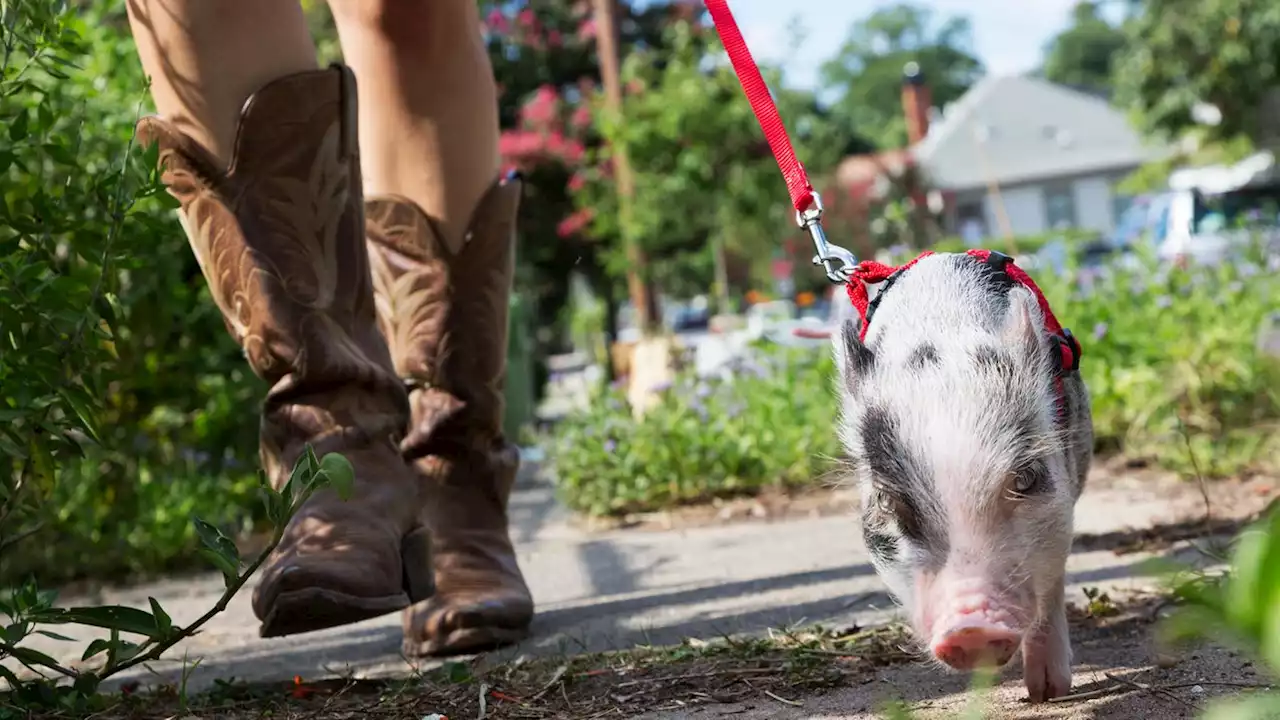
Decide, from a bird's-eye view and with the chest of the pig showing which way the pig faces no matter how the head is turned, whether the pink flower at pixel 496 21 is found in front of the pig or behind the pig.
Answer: behind

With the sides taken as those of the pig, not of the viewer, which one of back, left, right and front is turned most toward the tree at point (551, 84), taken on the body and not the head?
back

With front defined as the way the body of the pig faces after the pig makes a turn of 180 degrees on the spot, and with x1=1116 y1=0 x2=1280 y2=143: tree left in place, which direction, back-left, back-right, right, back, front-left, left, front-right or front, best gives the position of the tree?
front

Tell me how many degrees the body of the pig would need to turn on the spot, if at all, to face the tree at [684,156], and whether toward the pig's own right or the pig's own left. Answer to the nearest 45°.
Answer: approximately 180°

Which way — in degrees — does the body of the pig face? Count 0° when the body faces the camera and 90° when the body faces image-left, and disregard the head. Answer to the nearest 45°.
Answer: approximately 0°

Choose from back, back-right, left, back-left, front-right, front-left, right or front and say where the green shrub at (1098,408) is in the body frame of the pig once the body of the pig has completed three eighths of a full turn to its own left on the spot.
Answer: front-left

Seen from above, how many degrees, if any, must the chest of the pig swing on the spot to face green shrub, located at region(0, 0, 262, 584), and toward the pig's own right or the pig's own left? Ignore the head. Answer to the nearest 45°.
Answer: approximately 135° to the pig's own right

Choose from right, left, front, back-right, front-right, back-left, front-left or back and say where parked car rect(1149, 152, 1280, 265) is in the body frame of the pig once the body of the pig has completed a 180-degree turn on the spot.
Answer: front

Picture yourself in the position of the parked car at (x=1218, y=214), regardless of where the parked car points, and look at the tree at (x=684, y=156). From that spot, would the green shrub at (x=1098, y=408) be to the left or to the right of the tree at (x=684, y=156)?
left

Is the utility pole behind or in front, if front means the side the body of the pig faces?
behind
